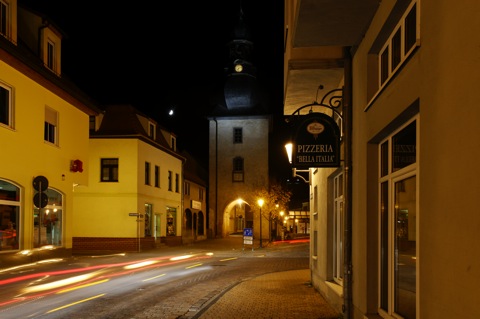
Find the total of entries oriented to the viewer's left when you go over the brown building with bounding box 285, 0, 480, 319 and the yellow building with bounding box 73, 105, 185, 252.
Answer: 1

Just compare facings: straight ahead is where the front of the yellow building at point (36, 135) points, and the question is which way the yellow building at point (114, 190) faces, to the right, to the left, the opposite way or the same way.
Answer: the same way

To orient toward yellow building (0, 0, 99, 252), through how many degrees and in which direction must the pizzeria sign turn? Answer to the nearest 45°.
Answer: approximately 135° to its right

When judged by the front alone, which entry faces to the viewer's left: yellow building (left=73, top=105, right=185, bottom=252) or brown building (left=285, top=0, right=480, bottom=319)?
brown building (left=285, top=0, right=480, bottom=319)

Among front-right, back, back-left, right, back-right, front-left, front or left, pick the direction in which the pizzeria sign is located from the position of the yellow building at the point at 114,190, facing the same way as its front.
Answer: front-right

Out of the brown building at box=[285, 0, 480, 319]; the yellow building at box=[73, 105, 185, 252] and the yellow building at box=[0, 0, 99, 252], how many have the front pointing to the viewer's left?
1

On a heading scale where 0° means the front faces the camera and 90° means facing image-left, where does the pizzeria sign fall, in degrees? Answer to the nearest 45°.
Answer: approximately 0°

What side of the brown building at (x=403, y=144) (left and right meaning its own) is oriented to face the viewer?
left

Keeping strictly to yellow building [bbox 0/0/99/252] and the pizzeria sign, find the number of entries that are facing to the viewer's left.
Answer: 0

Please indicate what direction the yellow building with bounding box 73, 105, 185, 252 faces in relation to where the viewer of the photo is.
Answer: facing the viewer and to the right of the viewer

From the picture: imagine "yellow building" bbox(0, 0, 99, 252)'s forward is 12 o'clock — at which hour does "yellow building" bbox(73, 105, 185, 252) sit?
"yellow building" bbox(73, 105, 185, 252) is roughly at 8 o'clock from "yellow building" bbox(0, 0, 99, 252).
